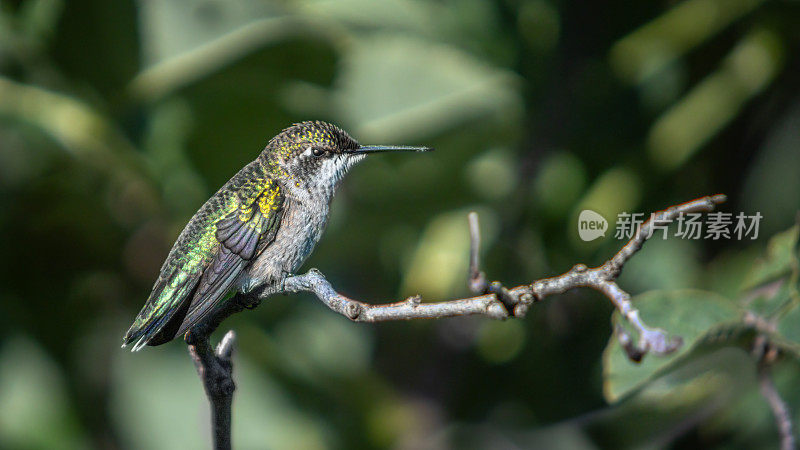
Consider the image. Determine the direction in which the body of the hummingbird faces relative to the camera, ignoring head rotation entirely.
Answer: to the viewer's right

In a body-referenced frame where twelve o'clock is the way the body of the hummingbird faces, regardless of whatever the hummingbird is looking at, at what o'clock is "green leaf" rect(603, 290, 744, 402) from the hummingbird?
The green leaf is roughly at 11 o'clock from the hummingbird.

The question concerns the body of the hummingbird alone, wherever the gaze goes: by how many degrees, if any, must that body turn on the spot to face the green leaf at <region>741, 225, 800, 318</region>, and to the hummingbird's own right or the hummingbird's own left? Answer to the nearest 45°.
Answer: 0° — it already faces it
